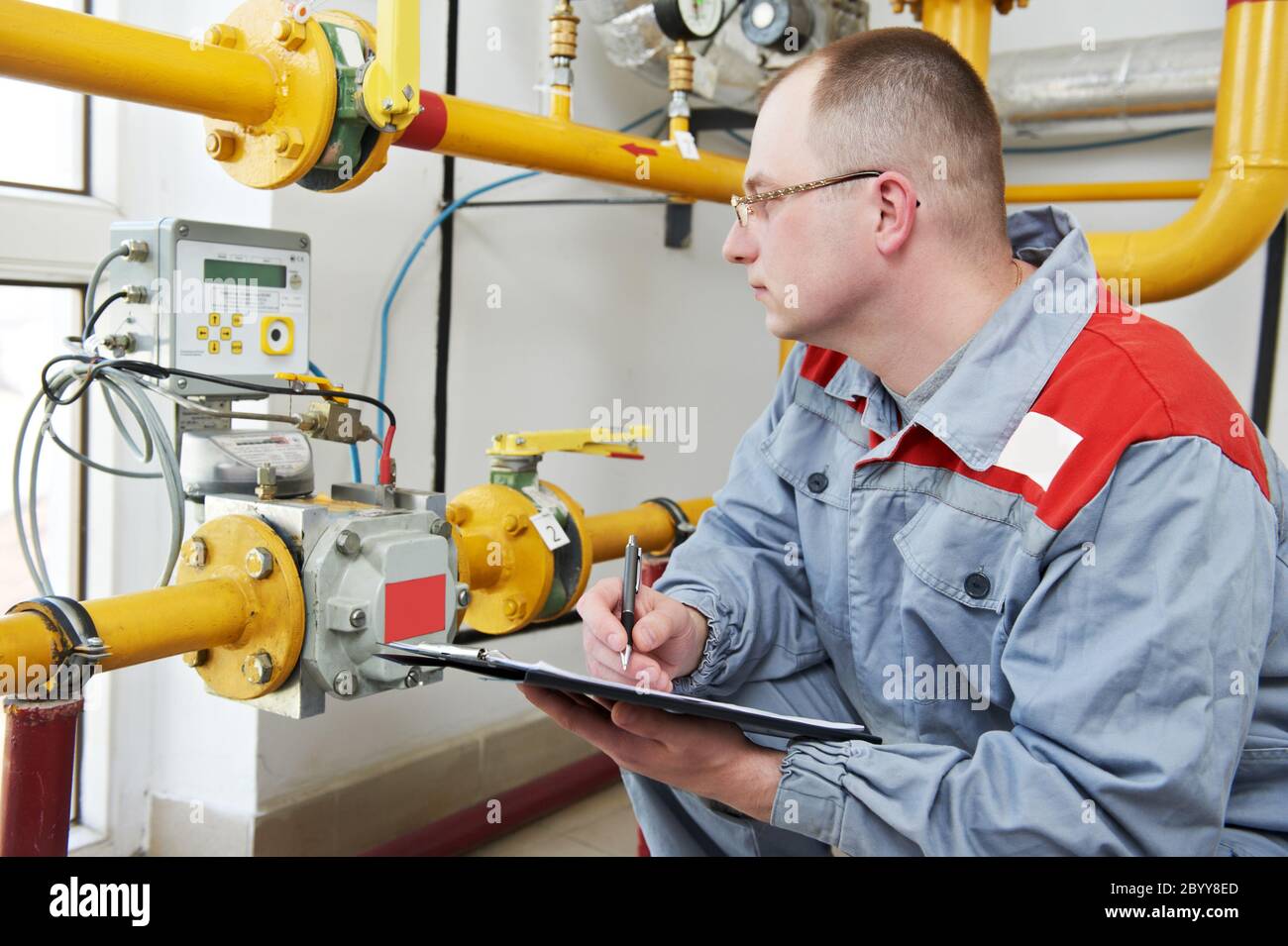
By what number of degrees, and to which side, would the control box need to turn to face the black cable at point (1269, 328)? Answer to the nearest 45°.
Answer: approximately 45° to its left

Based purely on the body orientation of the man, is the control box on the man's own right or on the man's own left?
on the man's own right

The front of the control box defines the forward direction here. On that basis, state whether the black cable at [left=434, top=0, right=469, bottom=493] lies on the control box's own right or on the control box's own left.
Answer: on the control box's own left

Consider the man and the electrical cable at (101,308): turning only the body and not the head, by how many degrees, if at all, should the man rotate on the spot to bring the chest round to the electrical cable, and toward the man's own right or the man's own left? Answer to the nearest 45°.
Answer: approximately 45° to the man's own right

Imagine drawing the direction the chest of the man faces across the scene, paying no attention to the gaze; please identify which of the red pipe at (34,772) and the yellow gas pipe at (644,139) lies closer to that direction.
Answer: the red pipe

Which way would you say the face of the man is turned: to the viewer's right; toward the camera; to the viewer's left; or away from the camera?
to the viewer's left

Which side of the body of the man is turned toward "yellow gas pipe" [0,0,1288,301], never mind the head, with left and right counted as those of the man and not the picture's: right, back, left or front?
right

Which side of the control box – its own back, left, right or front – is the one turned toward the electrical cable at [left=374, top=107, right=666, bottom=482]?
left

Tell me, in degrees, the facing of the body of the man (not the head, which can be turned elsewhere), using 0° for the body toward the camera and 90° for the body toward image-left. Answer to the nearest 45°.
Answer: approximately 45°

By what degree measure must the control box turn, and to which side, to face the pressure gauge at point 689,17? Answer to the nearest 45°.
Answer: approximately 90° to its left

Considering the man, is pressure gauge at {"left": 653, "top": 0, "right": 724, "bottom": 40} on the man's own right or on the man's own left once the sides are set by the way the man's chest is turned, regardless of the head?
on the man's own right

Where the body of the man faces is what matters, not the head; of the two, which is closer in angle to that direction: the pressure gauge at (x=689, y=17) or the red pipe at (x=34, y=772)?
the red pipe
